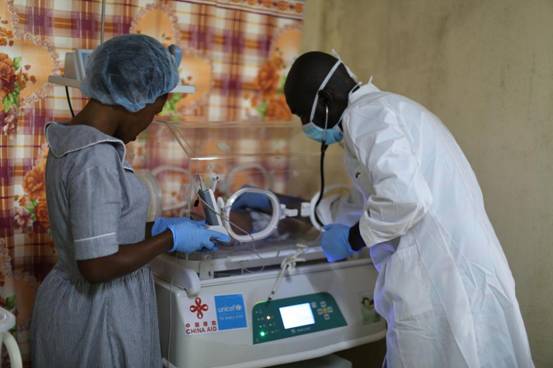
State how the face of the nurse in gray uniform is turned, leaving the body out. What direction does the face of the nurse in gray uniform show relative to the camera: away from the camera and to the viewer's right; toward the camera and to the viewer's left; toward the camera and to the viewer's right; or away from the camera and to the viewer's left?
away from the camera and to the viewer's right

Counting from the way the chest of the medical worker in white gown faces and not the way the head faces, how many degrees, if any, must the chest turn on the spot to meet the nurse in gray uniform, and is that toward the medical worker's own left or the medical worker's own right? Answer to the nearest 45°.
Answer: approximately 45° to the medical worker's own left

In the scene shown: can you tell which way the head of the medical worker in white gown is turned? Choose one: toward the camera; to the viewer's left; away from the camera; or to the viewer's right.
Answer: to the viewer's left

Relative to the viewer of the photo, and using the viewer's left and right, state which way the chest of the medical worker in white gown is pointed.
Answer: facing to the left of the viewer
